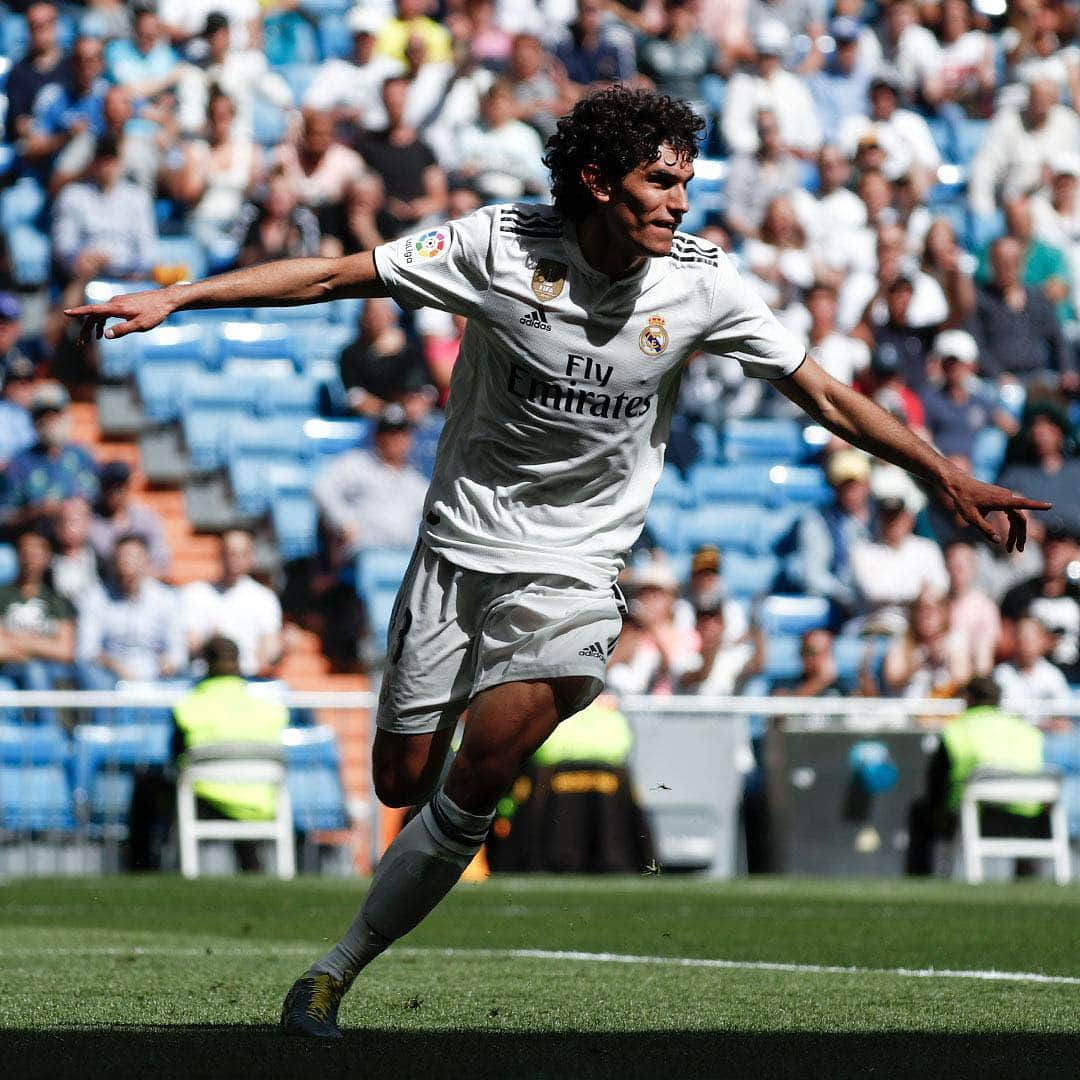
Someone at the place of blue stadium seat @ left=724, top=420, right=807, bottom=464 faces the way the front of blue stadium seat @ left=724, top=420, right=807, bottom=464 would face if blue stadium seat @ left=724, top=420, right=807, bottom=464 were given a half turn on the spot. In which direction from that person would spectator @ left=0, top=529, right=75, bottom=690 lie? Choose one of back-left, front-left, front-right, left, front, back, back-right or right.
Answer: back-left

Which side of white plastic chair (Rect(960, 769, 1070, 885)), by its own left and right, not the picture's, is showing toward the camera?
back

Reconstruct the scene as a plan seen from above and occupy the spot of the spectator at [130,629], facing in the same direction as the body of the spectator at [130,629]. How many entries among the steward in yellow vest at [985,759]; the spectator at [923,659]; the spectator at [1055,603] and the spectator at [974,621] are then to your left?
4

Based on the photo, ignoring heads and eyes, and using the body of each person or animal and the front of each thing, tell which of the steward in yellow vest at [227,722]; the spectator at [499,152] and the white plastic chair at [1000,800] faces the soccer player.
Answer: the spectator

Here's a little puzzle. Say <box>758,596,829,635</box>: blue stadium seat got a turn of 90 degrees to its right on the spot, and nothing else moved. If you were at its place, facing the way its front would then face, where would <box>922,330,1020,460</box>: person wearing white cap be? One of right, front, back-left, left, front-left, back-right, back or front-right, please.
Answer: back-right

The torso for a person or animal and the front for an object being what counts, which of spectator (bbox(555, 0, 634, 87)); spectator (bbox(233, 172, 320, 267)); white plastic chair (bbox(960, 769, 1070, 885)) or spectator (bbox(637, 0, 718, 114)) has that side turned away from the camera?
the white plastic chair

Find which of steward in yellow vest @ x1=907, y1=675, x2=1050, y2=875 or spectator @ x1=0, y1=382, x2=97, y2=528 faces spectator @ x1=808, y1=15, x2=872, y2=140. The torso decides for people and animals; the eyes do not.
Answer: the steward in yellow vest

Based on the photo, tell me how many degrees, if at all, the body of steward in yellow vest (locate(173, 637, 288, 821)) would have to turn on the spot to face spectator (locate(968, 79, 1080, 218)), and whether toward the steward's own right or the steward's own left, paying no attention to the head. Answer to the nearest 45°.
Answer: approximately 45° to the steward's own right

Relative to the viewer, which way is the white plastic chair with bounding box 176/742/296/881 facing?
away from the camera
